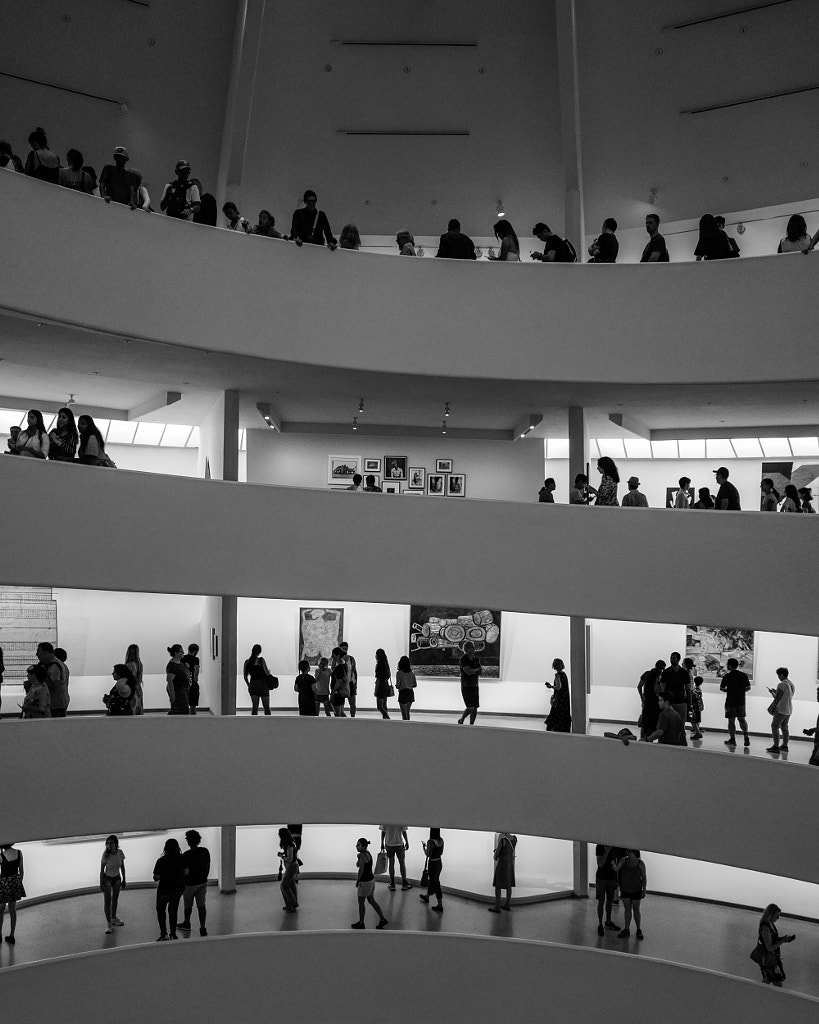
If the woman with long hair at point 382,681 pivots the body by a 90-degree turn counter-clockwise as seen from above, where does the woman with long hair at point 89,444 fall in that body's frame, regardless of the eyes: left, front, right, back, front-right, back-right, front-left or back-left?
front-right

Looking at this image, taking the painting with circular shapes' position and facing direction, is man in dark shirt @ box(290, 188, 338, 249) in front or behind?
in front

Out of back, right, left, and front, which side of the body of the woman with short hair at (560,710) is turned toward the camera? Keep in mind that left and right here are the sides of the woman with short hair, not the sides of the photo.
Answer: left

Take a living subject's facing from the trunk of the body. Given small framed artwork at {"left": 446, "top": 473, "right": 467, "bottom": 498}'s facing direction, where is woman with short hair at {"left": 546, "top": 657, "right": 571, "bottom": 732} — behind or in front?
in front

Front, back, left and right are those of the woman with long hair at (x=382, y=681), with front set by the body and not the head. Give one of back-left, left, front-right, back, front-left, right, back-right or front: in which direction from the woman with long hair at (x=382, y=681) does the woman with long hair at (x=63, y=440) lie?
front-left

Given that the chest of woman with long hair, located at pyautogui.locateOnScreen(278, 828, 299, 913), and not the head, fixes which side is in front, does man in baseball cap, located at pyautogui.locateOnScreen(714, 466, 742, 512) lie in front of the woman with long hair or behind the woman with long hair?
behind
